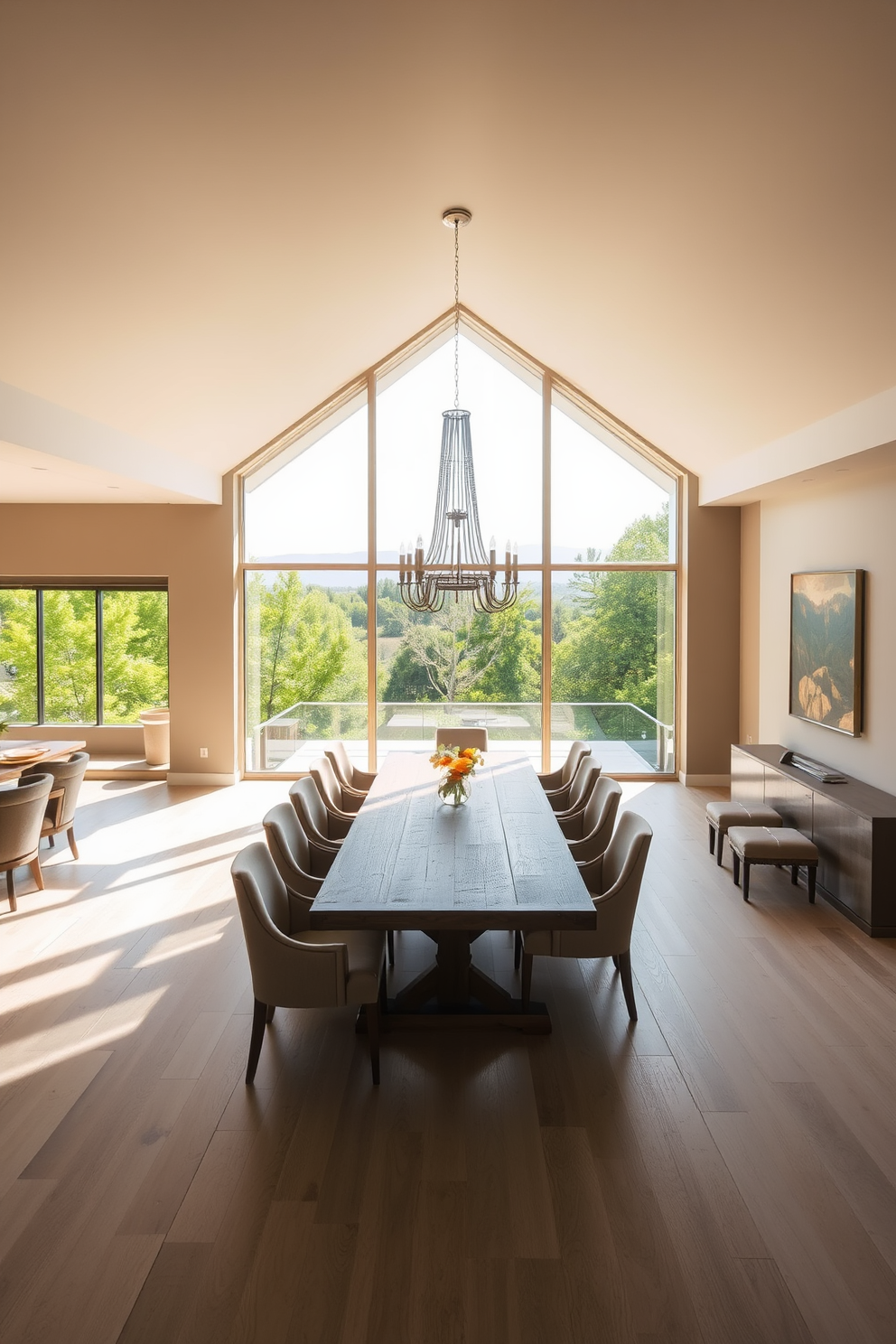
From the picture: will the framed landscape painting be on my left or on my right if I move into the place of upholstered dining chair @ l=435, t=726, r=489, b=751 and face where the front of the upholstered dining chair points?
on my left

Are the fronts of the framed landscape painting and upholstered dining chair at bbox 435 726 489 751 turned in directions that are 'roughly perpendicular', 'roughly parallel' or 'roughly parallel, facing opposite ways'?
roughly perpendicular

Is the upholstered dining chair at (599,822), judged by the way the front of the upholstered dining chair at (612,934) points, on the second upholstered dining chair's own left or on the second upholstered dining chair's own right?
on the second upholstered dining chair's own right

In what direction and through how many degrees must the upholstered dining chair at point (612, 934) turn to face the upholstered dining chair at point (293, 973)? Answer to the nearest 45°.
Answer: approximately 45° to its left

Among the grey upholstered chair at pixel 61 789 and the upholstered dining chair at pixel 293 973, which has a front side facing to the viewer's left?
the grey upholstered chair

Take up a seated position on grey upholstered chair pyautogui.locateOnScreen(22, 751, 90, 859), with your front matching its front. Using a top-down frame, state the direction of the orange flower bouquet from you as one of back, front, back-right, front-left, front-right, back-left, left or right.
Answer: back-left

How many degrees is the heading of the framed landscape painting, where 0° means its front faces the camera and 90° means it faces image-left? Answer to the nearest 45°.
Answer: approximately 45°

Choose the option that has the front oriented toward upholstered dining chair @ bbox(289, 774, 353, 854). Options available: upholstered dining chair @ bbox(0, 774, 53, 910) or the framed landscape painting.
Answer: the framed landscape painting

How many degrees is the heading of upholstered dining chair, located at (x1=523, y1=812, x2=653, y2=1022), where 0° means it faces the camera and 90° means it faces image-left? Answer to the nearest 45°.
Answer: approximately 90°

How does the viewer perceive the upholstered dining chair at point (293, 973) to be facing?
facing to the right of the viewer
